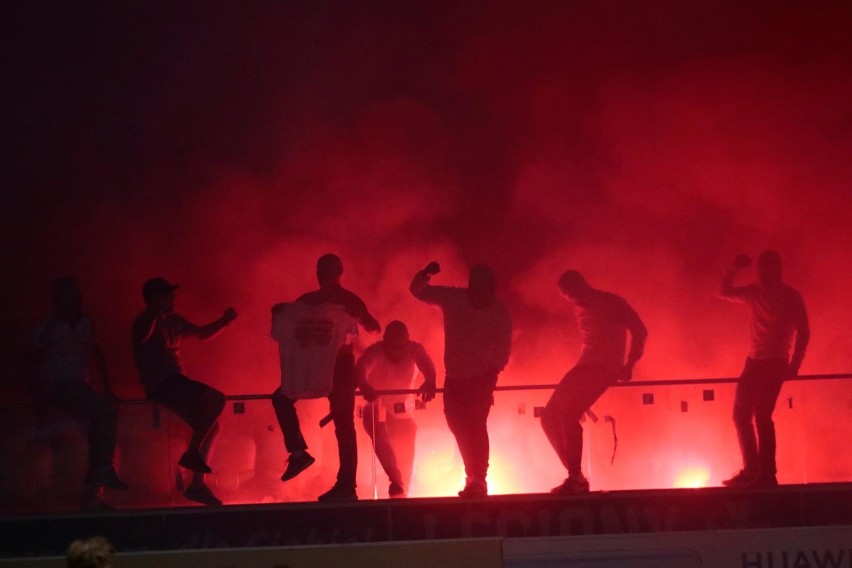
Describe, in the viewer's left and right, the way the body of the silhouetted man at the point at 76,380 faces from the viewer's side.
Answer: facing the viewer and to the right of the viewer

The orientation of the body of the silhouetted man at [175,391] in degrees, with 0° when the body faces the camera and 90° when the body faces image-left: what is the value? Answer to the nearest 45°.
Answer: approximately 270°

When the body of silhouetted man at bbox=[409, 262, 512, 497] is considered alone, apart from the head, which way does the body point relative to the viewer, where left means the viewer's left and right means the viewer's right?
facing the viewer and to the left of the viewer

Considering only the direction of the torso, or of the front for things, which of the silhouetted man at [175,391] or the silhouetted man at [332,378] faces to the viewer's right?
the silhouetted man at [175,391]

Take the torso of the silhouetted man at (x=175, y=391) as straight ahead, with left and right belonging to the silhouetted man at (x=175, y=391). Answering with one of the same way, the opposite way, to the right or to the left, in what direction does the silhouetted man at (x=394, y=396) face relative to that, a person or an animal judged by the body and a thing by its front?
to the right

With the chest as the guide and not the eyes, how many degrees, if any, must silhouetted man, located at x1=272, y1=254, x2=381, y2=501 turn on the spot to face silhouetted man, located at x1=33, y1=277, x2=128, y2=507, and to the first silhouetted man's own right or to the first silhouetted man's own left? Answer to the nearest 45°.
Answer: approximately 45° to the first silhouetted man's own right

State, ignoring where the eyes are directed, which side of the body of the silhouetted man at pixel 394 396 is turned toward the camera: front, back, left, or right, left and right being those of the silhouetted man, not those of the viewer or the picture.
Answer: front

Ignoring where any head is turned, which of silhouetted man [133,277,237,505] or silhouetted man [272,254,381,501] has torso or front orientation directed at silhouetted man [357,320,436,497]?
silhouetted man [133,277,237,505]

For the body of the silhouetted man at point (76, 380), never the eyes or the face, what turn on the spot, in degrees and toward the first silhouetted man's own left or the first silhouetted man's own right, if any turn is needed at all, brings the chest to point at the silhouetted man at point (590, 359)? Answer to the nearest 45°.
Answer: approximately 45° to the first silhouetted man's own left

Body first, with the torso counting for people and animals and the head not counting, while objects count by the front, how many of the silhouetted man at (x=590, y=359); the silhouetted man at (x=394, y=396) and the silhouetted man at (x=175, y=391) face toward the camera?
1

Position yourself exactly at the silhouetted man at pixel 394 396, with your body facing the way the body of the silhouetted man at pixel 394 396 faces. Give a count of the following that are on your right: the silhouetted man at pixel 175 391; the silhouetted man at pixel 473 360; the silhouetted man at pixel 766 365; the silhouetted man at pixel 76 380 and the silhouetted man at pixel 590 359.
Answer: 2

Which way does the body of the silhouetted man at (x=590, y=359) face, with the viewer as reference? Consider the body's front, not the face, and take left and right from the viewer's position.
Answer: facing to the left of the viewer
